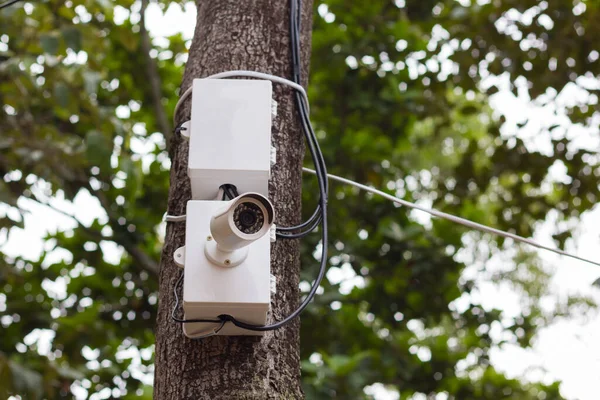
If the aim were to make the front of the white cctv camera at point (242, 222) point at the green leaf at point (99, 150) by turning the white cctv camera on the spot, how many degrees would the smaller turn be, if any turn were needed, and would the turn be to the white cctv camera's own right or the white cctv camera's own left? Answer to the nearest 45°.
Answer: approximately 135° to the white cctv camera's own left

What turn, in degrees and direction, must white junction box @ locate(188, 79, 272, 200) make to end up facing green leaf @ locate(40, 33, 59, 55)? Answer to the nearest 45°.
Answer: approximately 135° to its right

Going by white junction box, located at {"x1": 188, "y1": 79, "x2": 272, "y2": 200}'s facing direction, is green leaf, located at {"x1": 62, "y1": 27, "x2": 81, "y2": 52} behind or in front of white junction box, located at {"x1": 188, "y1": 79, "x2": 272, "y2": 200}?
behind

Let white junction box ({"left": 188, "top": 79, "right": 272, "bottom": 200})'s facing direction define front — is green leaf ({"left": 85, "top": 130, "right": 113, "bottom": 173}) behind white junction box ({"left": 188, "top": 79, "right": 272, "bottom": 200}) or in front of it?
behind

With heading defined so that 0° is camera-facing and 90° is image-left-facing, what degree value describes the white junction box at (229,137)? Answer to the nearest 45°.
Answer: approximately 0°

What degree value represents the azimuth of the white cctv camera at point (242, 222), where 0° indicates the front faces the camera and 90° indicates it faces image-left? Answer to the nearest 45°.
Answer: approximately 315°

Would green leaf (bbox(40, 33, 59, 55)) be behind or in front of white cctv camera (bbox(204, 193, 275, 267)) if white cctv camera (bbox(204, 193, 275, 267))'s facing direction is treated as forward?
behind
